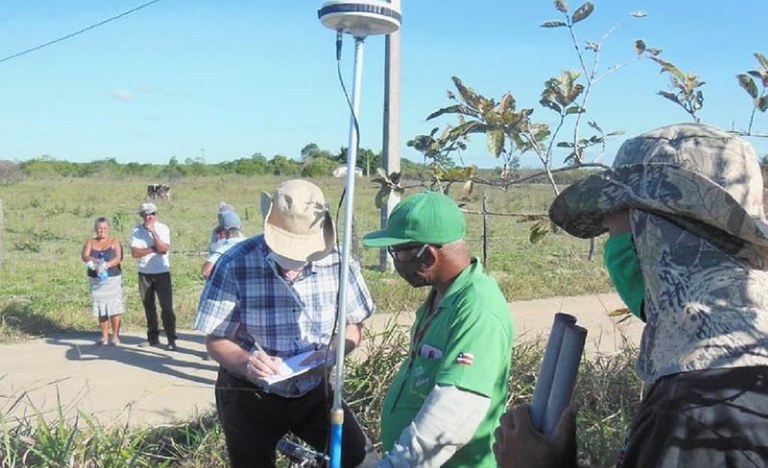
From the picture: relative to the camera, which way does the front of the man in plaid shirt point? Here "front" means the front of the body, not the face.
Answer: toward the camera

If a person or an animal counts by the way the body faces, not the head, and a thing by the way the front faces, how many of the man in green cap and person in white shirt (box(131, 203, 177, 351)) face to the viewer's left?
1

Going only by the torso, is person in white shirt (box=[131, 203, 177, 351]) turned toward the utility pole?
no

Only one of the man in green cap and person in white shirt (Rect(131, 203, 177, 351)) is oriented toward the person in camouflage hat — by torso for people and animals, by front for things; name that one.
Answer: the person in white shirt

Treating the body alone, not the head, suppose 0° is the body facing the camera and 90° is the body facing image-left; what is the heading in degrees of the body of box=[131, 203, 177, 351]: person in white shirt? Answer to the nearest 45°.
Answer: approximately 0°

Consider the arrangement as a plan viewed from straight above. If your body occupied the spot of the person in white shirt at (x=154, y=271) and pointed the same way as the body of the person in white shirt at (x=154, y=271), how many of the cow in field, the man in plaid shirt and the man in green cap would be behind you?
1

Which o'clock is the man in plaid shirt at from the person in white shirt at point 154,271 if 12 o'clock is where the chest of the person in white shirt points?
The man in plaid shirt is roughly at 12 o'clock from the person in white shirt.

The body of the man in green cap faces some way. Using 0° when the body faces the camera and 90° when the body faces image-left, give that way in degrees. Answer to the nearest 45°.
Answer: approximately 90°

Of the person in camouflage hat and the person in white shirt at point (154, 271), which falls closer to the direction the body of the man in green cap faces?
the person in white shirt

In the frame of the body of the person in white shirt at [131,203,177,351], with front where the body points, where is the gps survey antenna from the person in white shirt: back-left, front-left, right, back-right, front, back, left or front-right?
front

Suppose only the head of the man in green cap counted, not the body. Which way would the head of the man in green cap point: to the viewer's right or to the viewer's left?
to the viewer's left

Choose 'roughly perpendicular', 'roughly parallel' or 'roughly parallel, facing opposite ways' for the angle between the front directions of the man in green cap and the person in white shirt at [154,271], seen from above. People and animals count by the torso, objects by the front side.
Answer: roughly perpendicular

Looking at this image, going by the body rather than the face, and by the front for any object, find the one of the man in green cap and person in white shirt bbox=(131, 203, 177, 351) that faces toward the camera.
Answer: the person in white shirt

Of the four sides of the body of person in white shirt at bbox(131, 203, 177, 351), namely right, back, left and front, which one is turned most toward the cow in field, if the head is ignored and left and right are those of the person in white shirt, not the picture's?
back

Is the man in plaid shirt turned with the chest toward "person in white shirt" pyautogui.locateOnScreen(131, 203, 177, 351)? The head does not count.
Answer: no
